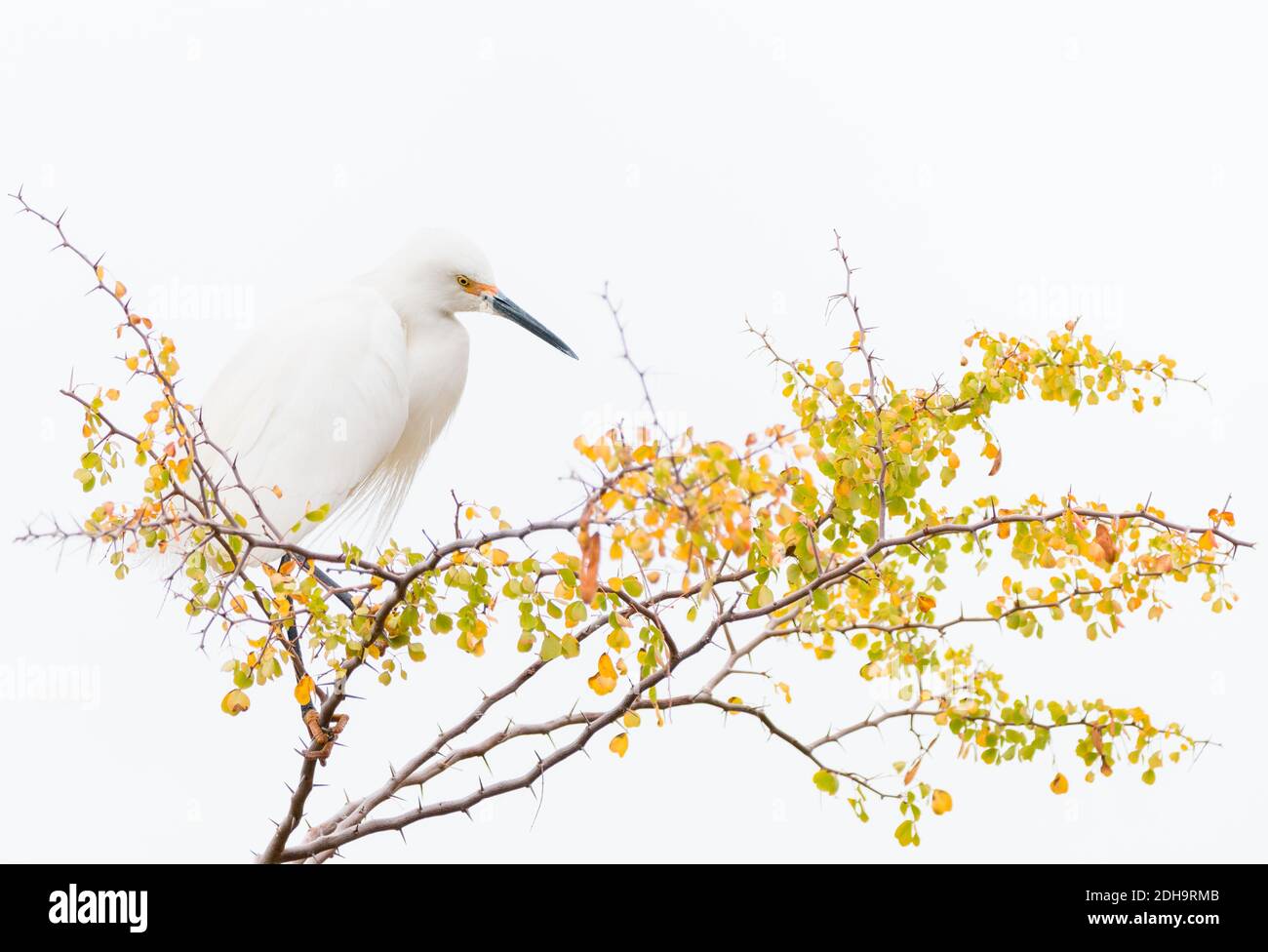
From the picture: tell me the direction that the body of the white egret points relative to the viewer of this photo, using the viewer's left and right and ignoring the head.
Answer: facing to the right of the viewer
